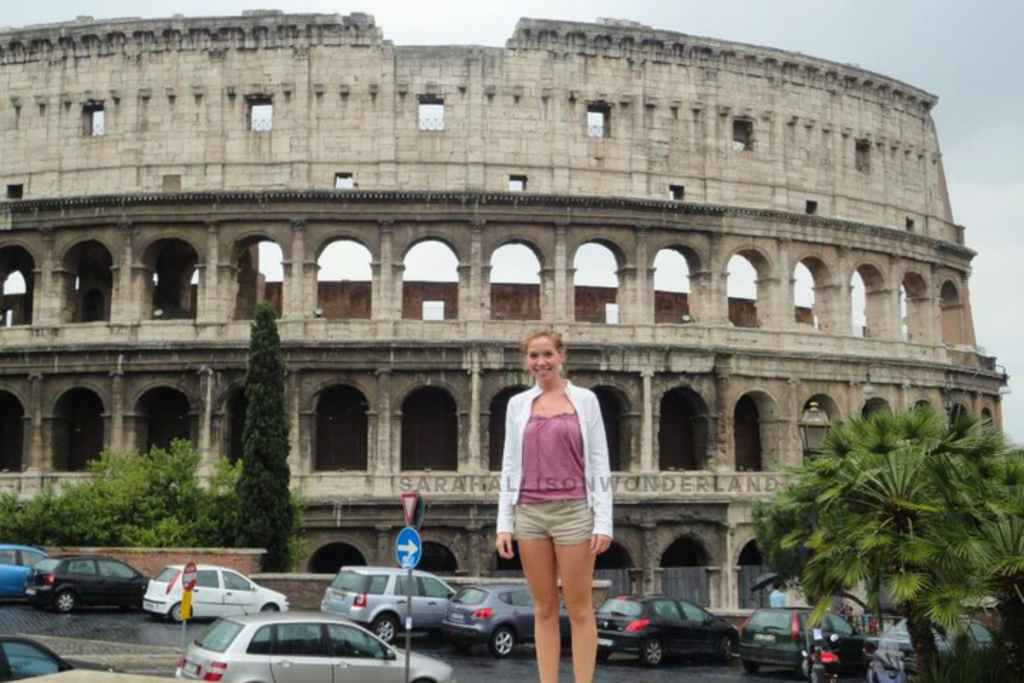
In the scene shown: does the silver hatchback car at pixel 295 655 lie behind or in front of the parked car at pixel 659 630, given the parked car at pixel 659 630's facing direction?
behind

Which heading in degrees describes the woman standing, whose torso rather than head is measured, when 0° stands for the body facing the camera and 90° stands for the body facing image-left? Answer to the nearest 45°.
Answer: approximately 0°

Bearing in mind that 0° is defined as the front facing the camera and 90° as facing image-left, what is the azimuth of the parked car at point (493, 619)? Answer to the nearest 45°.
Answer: approximately 225°

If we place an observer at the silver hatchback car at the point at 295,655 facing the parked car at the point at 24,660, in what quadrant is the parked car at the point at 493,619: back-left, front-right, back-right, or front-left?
back-right

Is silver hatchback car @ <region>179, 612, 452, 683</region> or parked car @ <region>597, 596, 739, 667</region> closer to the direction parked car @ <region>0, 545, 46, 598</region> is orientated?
the parked car

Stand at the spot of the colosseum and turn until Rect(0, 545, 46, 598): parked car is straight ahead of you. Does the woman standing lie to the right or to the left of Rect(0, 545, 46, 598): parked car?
left

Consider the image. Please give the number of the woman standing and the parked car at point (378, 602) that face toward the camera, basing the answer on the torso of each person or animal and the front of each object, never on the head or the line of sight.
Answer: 1

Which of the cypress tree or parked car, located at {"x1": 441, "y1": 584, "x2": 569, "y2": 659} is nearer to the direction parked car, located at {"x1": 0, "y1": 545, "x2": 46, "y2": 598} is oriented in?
the cypress tree
